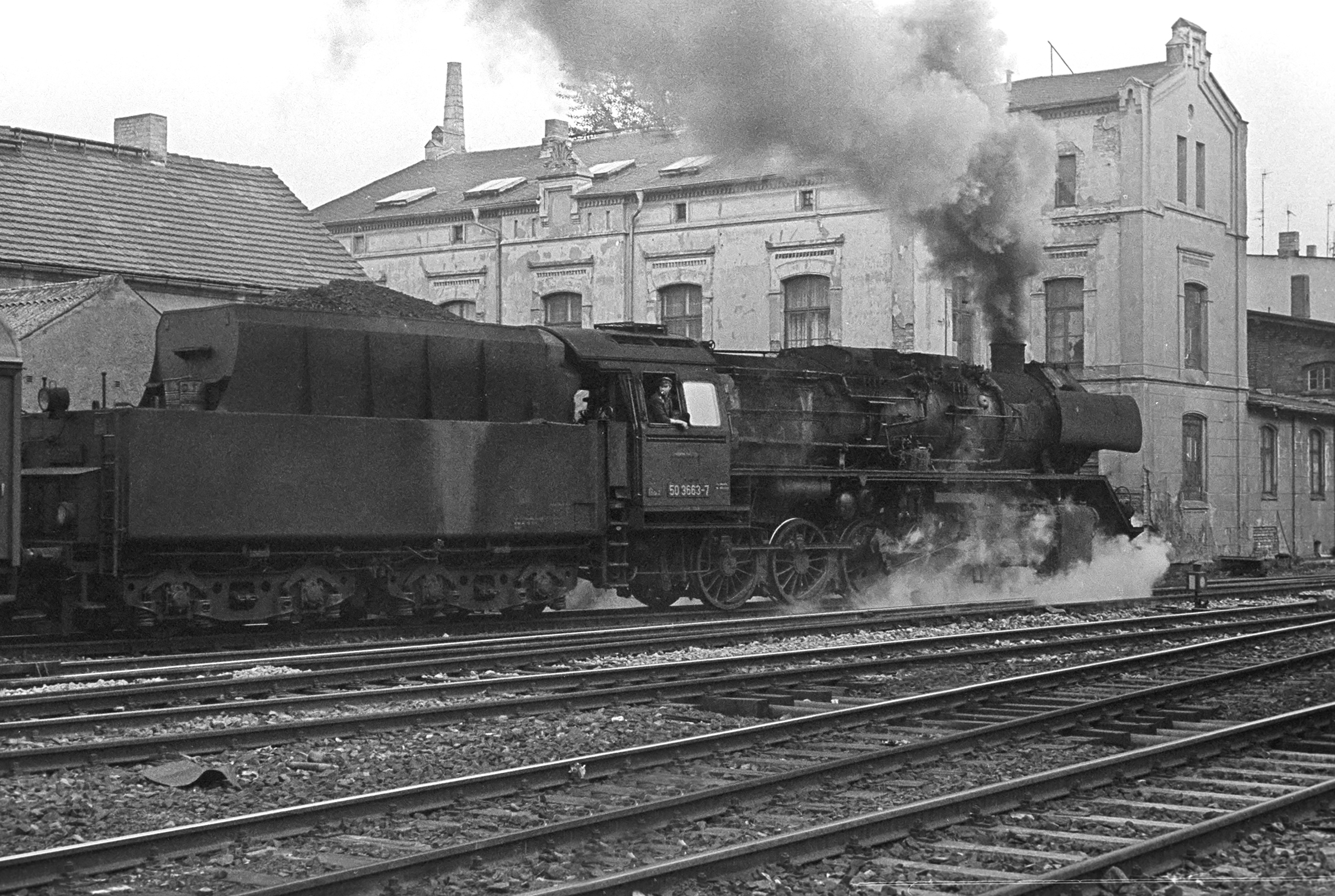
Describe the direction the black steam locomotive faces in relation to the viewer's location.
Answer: facing away from the viewer and to the right of the viewer

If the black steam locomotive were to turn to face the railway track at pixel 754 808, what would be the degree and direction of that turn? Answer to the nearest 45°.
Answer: approximately 135° to its right

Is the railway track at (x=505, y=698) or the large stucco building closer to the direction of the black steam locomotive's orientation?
the large stucco building
